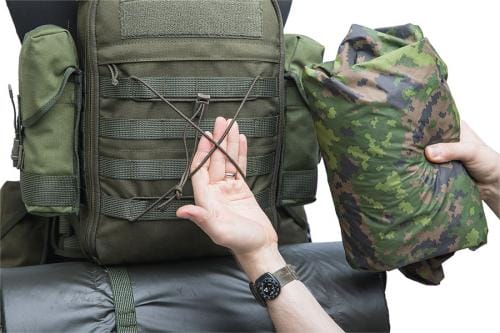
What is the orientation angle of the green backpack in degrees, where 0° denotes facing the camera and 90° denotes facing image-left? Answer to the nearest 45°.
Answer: approximately 0°
